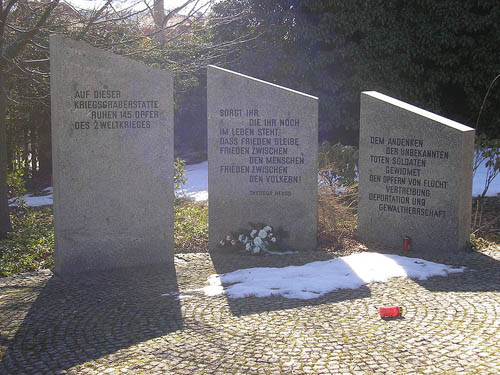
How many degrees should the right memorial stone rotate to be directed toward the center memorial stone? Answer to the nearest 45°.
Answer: approximately 45° to its right

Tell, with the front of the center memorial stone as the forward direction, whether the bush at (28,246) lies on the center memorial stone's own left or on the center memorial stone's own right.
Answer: on the center memorial stone's own right

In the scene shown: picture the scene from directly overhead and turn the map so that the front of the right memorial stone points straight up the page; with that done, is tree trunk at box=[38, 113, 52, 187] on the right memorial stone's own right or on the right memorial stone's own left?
on the right memorial stone's own right

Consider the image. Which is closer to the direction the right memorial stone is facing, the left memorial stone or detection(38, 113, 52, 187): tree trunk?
the left memorial stone

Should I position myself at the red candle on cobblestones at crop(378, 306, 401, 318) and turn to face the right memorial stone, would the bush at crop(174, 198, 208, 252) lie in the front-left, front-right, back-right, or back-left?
front-left

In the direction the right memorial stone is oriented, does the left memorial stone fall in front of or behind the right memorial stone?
in front

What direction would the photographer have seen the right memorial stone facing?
facing the viewer and to the left of the viewer

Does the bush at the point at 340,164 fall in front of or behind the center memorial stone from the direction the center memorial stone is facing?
behind

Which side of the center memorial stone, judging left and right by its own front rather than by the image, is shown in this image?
front

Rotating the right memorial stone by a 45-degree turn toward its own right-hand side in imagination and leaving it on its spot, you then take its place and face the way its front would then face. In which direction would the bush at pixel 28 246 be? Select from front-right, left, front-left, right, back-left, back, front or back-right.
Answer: front

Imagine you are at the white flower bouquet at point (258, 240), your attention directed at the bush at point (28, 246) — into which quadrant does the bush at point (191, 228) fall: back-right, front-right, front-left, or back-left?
front-right

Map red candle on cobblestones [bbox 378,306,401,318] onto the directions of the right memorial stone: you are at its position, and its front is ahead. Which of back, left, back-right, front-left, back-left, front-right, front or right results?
front-left

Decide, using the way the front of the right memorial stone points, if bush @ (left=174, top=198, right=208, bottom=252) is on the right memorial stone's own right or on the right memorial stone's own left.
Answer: on the right memorial stone's own right

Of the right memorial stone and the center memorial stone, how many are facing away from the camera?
0
